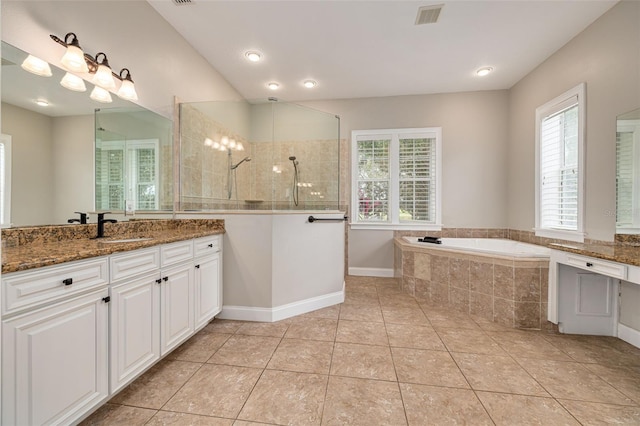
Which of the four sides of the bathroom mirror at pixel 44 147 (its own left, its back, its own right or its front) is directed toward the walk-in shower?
left

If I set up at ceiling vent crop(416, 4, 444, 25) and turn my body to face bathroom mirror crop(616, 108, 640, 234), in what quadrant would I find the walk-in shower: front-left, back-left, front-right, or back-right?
back-left

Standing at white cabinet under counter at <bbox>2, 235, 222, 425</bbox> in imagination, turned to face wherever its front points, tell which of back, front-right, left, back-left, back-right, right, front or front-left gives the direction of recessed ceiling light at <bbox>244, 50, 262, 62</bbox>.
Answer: left

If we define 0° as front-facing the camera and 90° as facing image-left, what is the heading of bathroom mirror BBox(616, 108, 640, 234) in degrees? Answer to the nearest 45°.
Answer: approximately 45°

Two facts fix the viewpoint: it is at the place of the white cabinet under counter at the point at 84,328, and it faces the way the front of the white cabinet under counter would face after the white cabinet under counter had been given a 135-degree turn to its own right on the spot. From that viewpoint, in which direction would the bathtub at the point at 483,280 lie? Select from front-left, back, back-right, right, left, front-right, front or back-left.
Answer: back

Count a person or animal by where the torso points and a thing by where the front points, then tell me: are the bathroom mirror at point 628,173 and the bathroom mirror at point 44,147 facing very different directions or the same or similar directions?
very different directions

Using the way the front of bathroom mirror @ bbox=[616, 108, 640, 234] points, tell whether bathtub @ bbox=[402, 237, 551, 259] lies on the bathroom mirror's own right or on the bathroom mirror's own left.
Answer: on the bathroom mirror's own right

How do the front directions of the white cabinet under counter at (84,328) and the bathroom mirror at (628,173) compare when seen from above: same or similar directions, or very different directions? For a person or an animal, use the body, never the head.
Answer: very different directions
